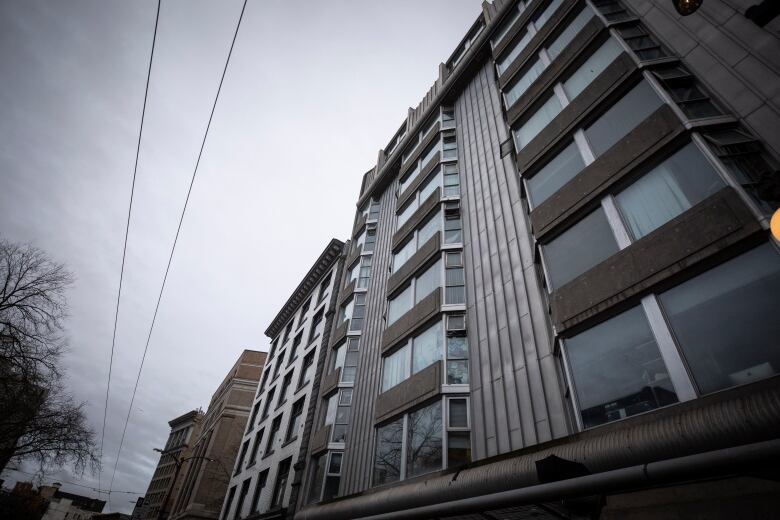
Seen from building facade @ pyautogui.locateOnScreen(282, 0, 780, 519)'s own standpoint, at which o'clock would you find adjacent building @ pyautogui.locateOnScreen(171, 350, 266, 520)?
The adjacent building is roughly at 3 o'clock from the building facade.

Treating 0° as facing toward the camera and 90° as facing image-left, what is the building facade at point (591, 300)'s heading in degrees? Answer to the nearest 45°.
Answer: approximately 45°

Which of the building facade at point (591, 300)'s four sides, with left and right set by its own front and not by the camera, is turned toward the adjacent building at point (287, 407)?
right

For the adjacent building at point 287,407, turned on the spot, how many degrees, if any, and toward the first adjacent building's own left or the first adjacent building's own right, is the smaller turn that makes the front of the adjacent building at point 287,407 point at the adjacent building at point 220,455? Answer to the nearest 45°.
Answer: approximately 135° to the first adjacent building's own right

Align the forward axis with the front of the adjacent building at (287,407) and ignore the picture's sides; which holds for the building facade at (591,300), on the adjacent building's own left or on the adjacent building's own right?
on the adjacent building's own left

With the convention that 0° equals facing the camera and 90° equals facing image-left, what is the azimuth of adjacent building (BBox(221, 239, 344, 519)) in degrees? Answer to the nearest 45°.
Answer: approximately 45°
